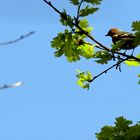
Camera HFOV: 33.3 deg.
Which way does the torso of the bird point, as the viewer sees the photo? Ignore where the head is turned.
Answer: to the viewer's left
